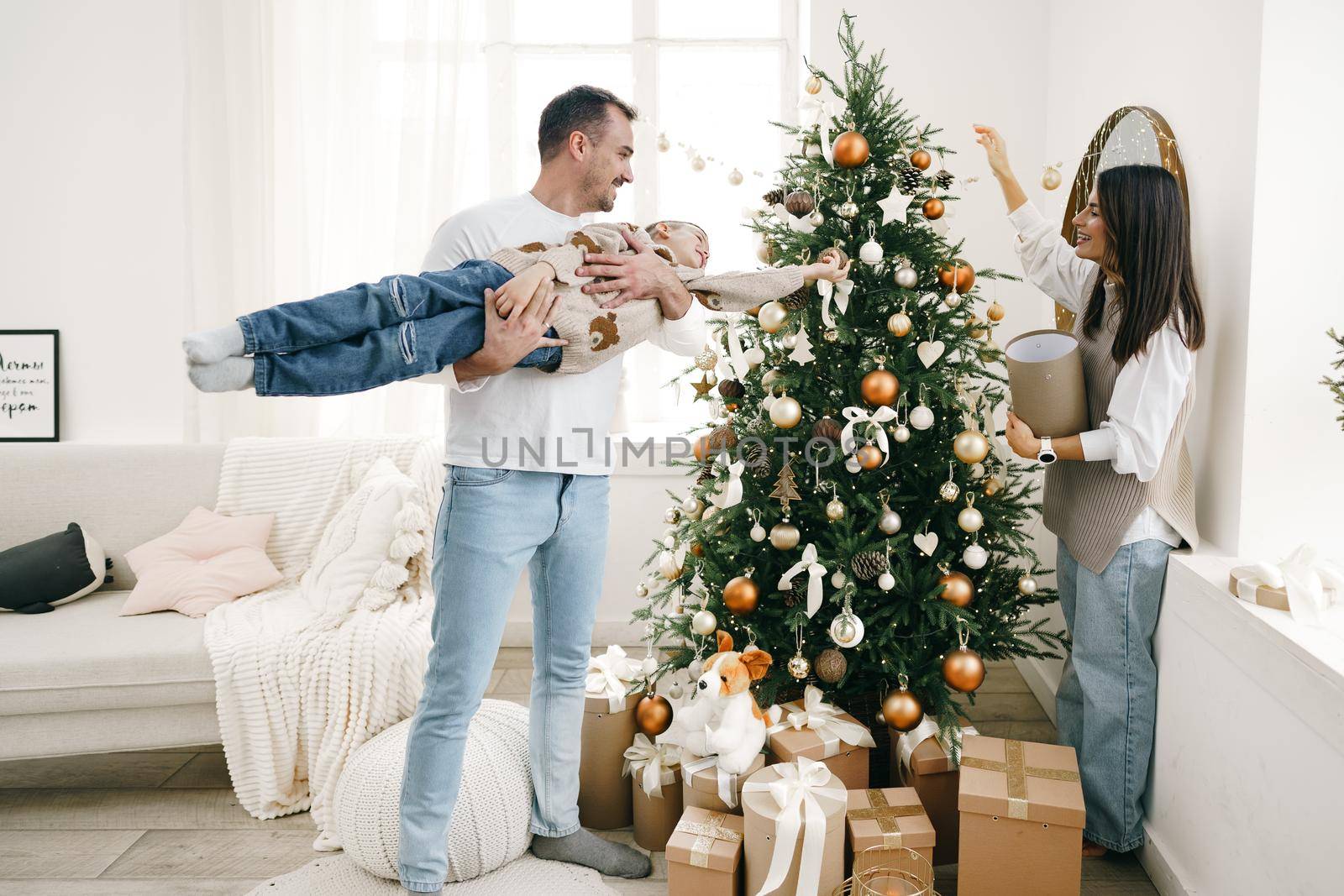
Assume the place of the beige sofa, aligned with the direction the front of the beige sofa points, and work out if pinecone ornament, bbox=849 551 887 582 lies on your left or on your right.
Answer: on your left

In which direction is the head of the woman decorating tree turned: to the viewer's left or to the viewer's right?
to the viewer's left

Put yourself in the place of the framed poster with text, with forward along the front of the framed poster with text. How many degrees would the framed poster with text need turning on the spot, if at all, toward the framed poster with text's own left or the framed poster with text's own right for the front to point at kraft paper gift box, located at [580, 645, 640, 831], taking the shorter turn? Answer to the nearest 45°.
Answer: approximately 45° to the framed poster with text's own left

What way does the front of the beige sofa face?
toward the camera

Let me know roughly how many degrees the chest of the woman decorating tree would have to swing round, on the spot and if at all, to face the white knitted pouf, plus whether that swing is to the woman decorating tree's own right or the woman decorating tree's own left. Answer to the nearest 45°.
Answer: approximately 45° to the woman decorating tree's own left

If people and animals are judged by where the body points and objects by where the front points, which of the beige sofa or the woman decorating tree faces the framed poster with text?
the woman decorating tree

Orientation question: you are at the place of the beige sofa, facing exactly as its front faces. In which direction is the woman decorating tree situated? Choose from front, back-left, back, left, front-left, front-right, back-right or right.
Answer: front-left

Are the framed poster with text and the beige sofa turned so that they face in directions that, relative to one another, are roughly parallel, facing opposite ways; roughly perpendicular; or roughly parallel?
roughly parallel

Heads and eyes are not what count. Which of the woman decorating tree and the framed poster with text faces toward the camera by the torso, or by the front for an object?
the framed poster with text

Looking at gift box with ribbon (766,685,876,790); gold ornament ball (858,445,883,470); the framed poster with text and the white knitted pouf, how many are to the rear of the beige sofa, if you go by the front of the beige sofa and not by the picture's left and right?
1

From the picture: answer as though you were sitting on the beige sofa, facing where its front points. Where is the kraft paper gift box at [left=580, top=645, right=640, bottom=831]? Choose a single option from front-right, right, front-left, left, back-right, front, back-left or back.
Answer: front-left

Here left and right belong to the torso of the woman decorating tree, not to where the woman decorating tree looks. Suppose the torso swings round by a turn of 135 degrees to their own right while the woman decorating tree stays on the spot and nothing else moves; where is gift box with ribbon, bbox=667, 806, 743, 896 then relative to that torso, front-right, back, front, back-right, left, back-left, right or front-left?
back

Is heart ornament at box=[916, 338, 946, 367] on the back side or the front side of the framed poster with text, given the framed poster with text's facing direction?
on the front side

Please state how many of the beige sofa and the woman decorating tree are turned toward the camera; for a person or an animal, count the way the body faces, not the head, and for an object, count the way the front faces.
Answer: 1

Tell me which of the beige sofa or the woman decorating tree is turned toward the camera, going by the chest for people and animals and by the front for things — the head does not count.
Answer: the beige sofa

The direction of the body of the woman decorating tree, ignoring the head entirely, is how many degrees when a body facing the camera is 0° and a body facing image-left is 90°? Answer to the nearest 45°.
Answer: approximately 90°
